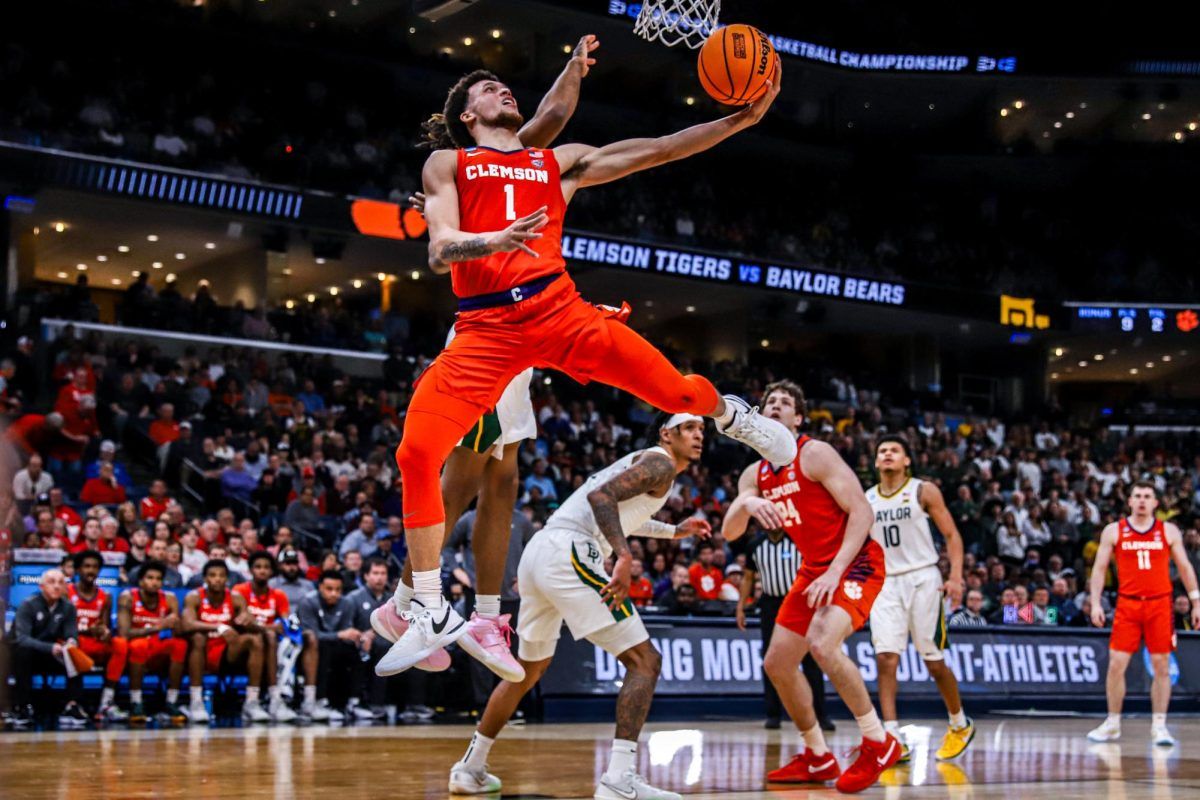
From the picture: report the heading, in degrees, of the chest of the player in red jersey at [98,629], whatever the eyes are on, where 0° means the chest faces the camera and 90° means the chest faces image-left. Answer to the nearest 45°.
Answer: approximately 315°

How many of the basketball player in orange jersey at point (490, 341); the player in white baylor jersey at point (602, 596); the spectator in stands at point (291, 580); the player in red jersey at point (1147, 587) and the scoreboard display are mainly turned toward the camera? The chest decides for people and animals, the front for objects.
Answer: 4

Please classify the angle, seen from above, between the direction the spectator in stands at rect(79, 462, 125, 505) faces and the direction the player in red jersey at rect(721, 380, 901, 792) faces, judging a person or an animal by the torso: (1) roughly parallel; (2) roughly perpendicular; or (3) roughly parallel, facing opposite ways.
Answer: roughly perpendicular

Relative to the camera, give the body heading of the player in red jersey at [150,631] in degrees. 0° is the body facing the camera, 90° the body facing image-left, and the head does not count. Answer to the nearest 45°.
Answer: approximately 0°

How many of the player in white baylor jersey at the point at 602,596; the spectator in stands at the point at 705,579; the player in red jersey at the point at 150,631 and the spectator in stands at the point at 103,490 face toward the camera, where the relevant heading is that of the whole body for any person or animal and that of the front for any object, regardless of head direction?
3

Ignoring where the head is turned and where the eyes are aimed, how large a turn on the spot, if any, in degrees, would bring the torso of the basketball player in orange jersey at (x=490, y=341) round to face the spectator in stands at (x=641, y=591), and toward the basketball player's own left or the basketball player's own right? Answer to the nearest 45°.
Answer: approximately 180°

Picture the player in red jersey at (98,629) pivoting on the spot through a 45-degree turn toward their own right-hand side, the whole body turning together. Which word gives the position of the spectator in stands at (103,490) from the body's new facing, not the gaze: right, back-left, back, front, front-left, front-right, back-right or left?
back

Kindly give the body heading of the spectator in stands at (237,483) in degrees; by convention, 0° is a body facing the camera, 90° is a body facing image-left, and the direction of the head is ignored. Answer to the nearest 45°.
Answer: approximately 0°
